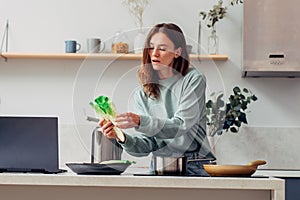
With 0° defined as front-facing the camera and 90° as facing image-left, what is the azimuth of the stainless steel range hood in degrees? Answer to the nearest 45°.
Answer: approximately 0°

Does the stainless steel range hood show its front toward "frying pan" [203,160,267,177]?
yes

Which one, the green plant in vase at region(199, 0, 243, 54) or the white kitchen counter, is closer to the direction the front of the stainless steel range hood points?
the white kitchen counter

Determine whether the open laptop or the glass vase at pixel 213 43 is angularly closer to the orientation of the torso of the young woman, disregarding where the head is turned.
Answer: the open laptop
